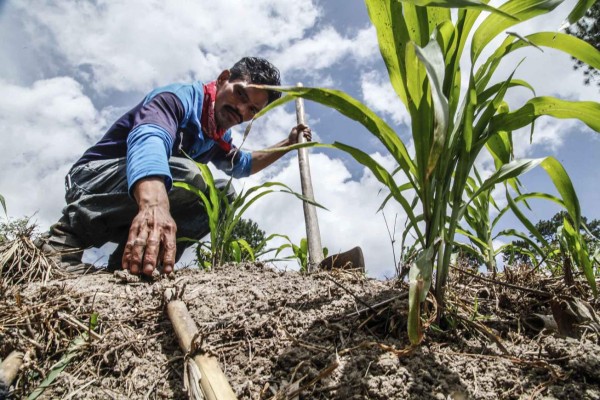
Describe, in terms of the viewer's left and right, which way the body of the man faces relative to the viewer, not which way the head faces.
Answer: facing the viewer and to the right of the viewer

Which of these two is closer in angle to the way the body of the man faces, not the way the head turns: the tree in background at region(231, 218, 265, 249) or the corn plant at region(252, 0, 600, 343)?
the corn plant

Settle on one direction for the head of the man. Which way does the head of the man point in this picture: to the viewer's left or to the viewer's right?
to the viewer's right

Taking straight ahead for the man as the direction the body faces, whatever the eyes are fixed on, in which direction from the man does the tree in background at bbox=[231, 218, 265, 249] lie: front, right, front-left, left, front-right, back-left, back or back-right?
back-left

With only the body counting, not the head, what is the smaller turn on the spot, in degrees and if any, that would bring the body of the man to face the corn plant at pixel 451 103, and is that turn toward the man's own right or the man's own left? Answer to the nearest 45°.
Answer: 0° — they already face it
